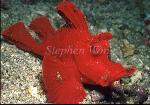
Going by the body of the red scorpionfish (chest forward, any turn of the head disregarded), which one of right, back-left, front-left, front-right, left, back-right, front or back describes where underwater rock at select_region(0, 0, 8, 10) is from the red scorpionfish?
back-left

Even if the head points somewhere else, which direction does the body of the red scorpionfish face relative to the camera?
to the viewer's right

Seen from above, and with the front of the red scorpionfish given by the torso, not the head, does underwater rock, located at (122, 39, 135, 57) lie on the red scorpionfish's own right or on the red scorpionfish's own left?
on the red scorpionfish's own left

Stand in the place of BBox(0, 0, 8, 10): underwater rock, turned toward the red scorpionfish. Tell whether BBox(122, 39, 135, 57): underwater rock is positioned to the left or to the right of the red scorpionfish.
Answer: left
